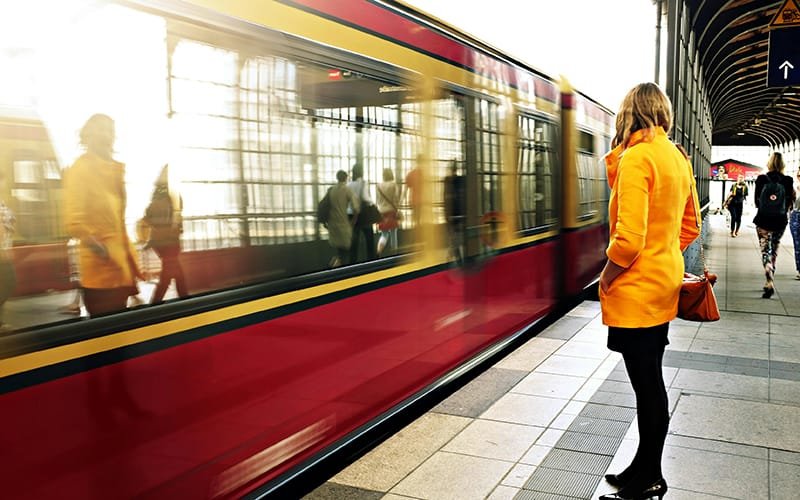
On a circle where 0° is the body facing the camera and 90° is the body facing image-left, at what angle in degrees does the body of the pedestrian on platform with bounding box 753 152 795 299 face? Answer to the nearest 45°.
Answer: approximately 180°

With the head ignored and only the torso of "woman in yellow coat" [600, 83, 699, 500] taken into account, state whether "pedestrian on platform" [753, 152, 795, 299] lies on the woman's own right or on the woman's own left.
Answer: on the woman's own right

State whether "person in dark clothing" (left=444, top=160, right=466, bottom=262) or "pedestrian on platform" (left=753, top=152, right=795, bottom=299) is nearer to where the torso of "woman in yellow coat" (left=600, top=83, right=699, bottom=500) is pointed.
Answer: the person in dark clothing

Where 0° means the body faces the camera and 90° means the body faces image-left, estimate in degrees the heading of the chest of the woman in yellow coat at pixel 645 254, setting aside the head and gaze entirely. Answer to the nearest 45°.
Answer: approximately 135°

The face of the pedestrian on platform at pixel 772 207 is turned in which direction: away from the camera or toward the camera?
away from the camera

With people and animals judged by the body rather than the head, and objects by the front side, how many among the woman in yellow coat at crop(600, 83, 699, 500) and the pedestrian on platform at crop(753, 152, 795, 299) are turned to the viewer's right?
0

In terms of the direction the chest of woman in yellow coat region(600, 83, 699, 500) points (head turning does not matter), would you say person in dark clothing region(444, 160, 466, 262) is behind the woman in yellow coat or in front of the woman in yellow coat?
in front
